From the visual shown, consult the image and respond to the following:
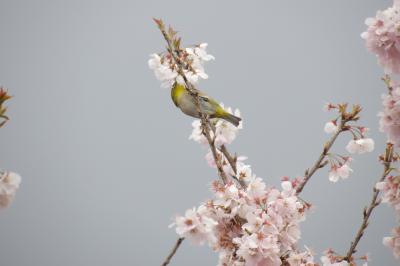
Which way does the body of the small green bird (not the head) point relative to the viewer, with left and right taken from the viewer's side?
facing to the left of the viewer
